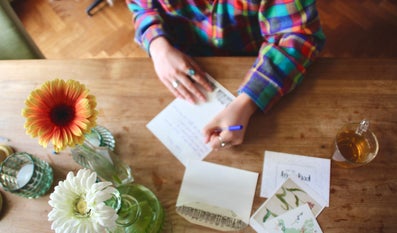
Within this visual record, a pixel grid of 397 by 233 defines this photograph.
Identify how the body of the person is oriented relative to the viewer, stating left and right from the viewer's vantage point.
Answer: facing the viewer

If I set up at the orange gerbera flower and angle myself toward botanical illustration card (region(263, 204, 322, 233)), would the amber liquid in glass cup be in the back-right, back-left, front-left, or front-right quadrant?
front-left
